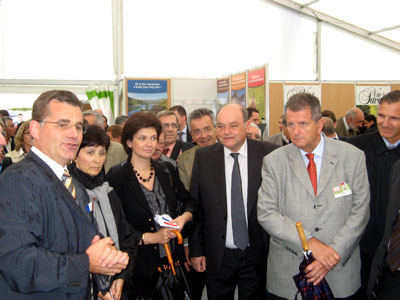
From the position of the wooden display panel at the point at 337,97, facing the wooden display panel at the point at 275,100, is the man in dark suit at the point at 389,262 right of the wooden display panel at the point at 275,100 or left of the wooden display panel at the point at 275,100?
left

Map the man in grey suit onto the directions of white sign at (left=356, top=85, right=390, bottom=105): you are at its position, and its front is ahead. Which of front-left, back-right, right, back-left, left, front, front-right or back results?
front

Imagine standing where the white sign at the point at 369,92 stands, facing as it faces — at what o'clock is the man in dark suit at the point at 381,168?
The man in dark suit is roughly at 12 o'clock from the white sign.

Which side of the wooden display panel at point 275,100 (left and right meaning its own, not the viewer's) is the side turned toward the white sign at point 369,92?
left

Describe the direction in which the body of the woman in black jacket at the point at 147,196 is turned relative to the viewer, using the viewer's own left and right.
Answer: facing the viewer and to the right of the viewer

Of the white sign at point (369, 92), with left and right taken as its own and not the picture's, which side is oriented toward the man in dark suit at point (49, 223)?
front

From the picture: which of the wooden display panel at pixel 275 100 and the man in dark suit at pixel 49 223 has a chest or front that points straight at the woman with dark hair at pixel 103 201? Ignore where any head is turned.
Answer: the wooden display panel

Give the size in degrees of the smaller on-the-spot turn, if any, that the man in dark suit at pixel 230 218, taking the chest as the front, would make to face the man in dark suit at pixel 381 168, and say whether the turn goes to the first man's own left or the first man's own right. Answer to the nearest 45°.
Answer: approximately 90° to the first man's own left

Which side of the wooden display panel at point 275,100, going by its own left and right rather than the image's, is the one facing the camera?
front

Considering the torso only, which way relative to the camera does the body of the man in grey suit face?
toward the camera

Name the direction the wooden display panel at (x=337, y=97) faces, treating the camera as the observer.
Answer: facing the viewer
